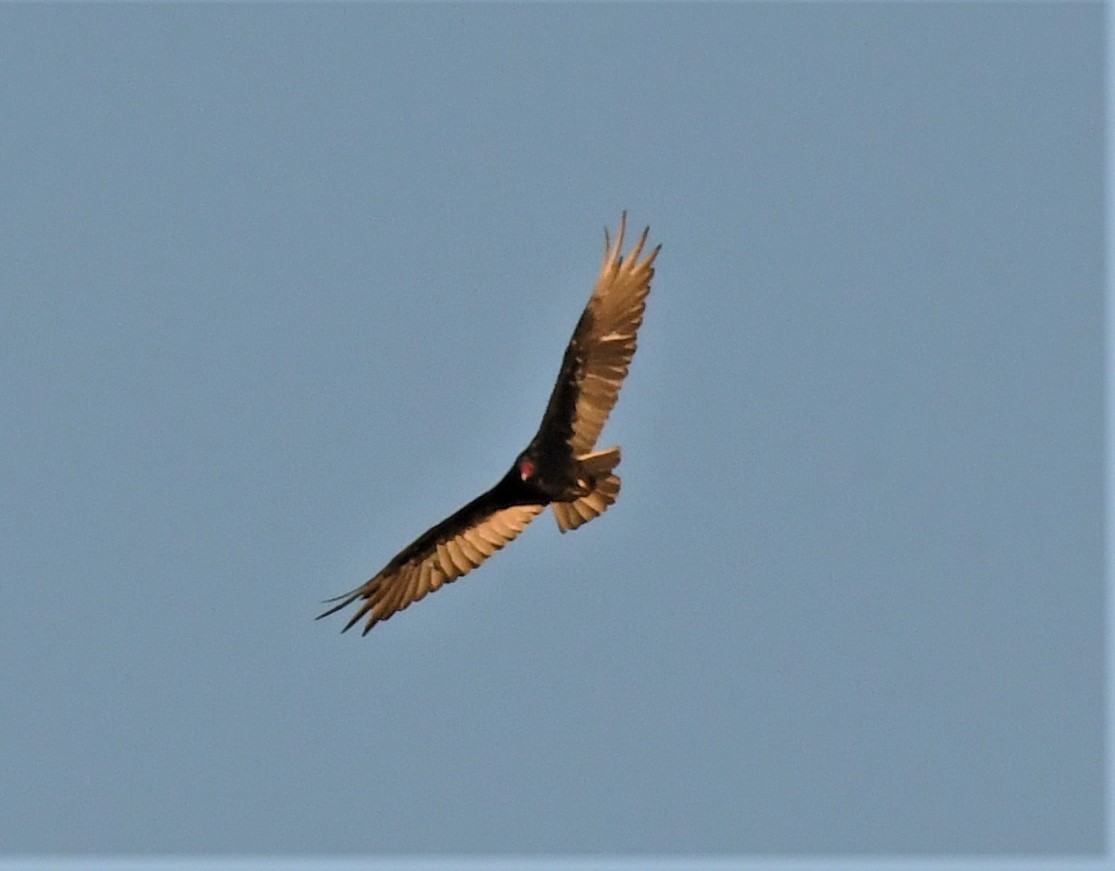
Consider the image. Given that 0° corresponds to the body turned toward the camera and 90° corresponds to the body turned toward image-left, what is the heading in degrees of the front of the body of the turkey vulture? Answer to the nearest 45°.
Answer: approximately 45°
